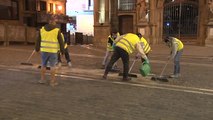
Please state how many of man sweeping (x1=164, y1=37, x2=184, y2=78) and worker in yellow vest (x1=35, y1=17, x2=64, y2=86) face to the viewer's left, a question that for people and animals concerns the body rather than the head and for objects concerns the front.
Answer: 1

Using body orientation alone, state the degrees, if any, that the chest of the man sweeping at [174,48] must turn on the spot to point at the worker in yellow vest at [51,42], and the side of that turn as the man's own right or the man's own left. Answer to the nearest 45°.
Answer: approximately 45° to the man's own left

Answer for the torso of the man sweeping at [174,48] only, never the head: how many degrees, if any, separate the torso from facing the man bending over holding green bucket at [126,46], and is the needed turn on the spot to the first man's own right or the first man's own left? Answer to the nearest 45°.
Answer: approximately 45° to the first man's own left

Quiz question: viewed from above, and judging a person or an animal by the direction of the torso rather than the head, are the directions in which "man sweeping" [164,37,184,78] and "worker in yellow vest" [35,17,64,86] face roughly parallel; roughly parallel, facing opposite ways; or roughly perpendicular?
roughly perpendicular

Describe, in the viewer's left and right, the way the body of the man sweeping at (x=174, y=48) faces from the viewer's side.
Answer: facing to the left of the viewer
